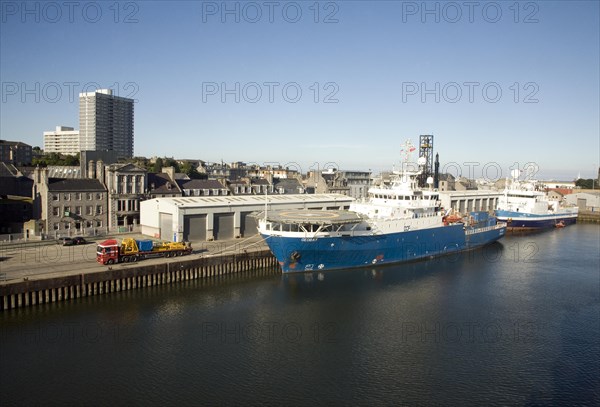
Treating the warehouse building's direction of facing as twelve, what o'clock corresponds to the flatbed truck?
The flatbed truck is roughly at 2 o'clock from the warehouse building.

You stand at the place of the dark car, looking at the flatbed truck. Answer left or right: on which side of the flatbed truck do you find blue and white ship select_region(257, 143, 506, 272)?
left

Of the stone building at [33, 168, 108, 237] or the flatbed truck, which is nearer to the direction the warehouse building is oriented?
the flatbed truck

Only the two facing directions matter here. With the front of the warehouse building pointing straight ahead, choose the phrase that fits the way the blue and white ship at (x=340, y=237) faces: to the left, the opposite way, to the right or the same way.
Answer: to the right

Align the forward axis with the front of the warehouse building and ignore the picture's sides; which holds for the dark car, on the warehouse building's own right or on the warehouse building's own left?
on the warehouse building's own right

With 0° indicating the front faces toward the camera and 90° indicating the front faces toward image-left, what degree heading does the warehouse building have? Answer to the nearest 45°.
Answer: approximately 315°

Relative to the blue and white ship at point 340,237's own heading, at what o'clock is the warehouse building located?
The warehouse building is roughly at 2 o'clock from the blue and white ship.

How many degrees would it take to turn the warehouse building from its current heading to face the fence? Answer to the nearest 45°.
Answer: approximately 135° to its right

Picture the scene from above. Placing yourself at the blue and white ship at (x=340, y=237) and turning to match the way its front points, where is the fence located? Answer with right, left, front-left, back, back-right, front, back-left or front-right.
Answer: front-right
